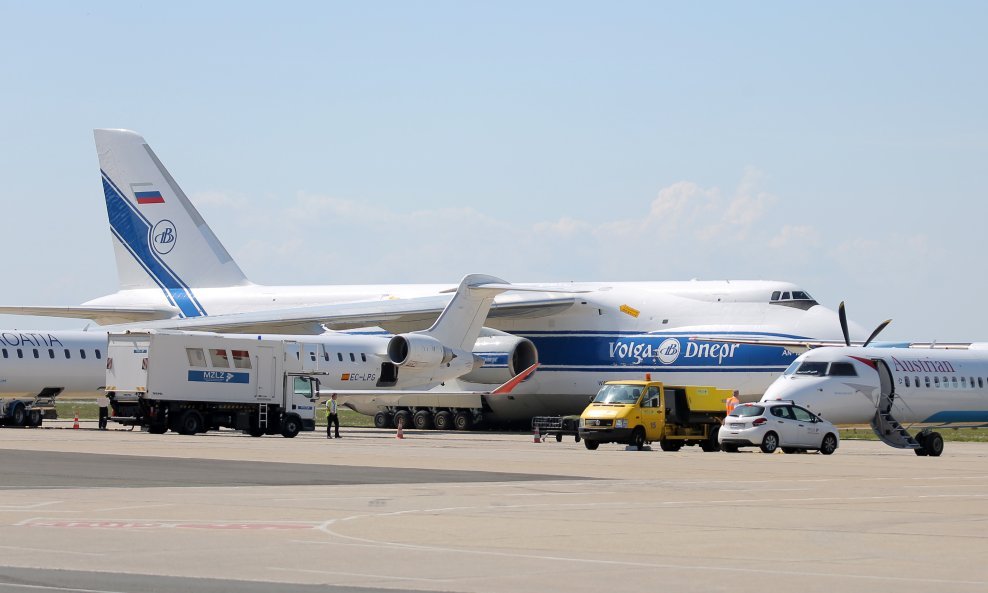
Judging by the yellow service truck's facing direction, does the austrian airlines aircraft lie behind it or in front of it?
behind

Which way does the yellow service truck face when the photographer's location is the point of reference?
facing the viewer and to the left of the viewer

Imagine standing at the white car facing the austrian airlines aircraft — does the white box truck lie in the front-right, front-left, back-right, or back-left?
back-left
